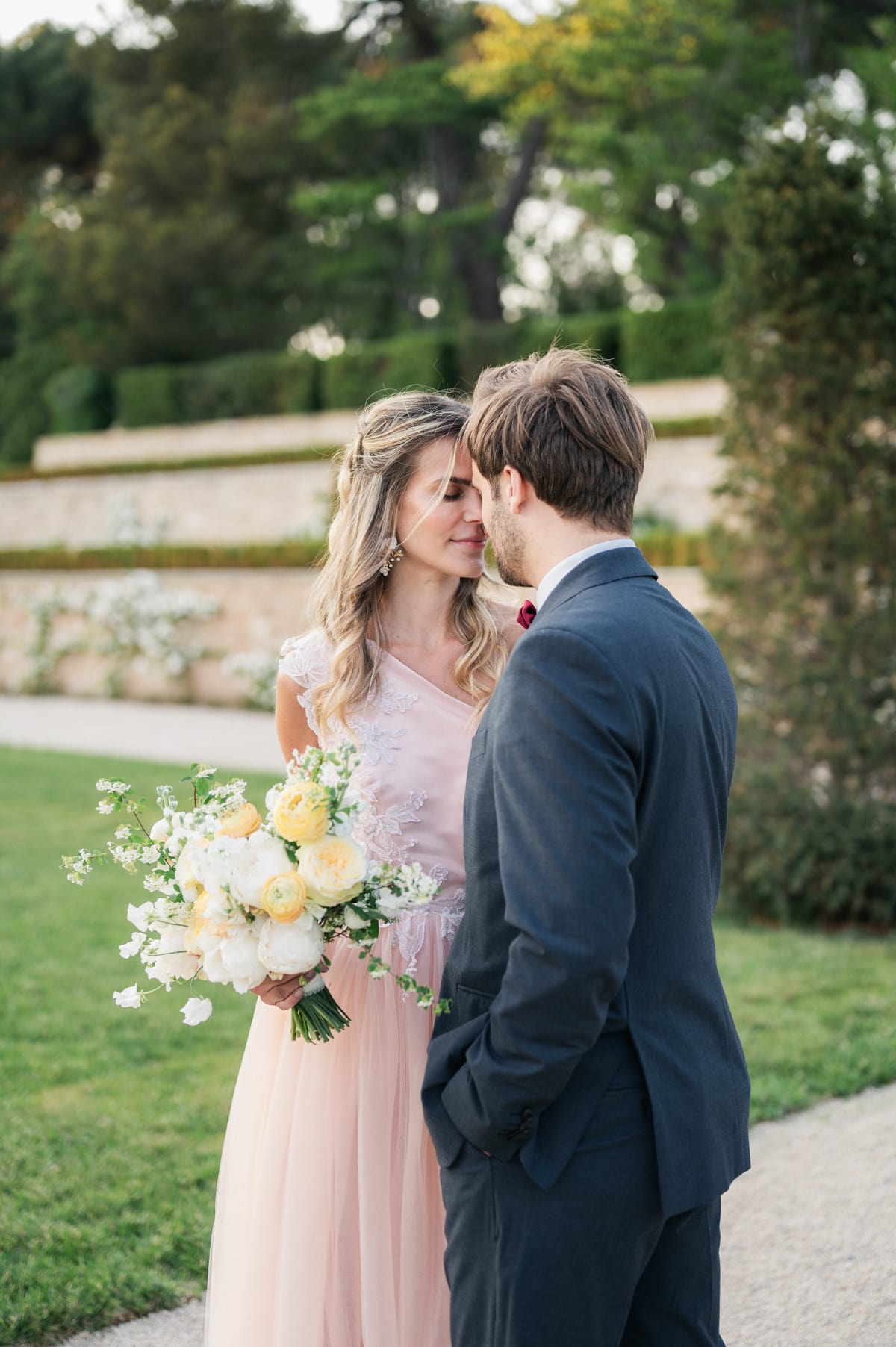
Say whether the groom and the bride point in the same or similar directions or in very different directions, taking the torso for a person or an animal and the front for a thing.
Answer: very different directions

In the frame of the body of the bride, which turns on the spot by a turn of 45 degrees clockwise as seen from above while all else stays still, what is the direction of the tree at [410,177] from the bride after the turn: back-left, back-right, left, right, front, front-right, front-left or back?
back

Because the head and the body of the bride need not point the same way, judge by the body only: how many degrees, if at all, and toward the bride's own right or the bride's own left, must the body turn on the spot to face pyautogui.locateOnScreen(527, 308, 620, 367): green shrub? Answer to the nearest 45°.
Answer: approximately 135° to the bride's own left

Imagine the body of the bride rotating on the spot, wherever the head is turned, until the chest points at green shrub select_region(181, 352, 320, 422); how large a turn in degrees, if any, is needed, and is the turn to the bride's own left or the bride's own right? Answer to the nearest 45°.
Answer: approximately 135° to the bride's own left

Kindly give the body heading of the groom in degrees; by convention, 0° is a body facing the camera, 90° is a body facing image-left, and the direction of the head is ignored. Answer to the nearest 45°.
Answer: approximately 135°

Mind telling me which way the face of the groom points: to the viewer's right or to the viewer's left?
to the viewer's left

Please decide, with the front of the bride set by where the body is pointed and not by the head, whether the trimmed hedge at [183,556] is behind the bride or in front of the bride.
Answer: behind

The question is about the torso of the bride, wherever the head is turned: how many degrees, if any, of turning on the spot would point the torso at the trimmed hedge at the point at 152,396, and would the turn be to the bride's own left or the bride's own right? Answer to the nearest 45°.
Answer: approximately 135° to the bride's own left

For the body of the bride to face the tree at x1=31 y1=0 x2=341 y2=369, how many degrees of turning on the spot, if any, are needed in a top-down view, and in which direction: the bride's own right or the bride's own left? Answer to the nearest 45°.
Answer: approximately 135° to the bride's own left

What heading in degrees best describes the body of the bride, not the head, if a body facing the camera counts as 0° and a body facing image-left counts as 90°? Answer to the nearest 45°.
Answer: approximately 315°

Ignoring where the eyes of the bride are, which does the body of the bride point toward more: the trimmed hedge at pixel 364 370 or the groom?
the groom

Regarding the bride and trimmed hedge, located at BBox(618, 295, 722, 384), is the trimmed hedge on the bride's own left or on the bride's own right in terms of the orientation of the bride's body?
on the bride's own left
